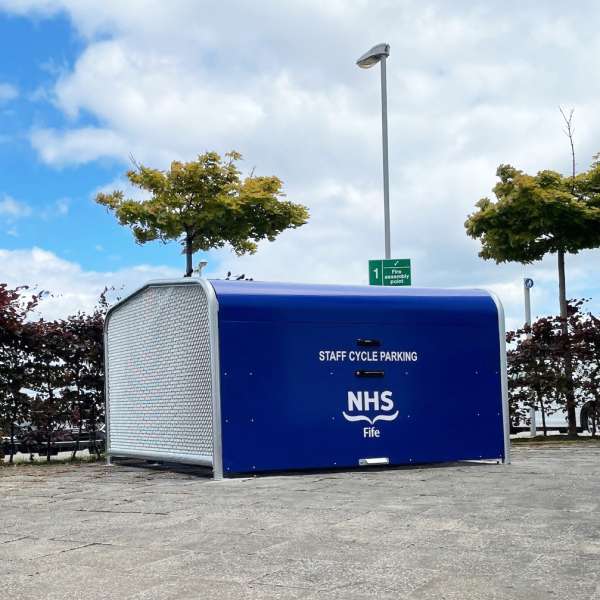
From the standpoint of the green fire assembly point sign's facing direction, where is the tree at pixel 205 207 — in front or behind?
behind

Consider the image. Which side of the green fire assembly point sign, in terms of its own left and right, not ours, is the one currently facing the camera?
front

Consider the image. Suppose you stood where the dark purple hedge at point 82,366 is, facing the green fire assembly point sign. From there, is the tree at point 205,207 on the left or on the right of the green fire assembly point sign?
left

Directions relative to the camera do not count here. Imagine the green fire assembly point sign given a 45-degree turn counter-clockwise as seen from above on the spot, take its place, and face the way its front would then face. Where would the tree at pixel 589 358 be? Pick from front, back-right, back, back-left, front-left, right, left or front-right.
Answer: front-left

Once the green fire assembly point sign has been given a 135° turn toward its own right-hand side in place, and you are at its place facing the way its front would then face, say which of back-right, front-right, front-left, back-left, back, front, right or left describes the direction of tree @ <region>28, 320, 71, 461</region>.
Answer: left

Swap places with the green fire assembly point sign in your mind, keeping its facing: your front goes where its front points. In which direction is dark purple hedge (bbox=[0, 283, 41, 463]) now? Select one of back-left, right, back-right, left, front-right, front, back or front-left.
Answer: front-right

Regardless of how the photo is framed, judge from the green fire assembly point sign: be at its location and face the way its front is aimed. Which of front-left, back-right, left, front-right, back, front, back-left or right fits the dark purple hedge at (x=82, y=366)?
front-right

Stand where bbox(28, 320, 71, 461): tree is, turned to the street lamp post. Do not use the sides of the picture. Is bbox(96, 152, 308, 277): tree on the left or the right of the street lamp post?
left
